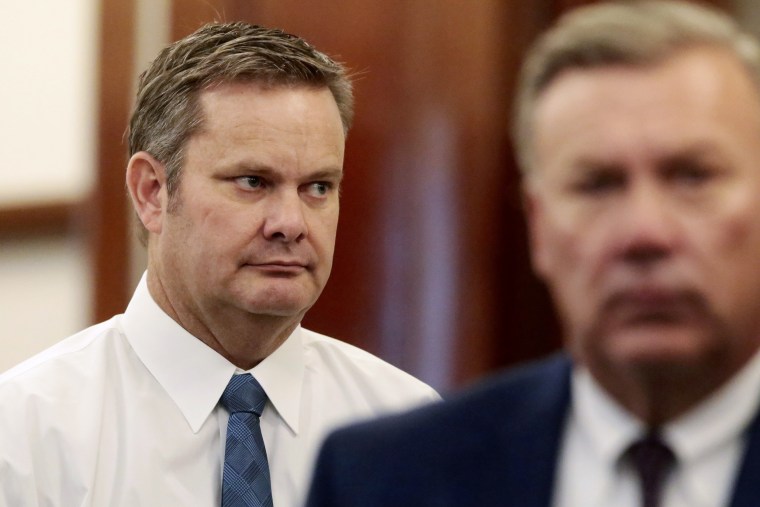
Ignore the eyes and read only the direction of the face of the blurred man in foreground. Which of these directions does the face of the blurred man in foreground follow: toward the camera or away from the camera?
toward the camera

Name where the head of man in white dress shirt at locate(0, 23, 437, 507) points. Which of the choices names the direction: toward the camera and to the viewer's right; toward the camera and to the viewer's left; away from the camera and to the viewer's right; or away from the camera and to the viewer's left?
toward the camera and to the viewer's right

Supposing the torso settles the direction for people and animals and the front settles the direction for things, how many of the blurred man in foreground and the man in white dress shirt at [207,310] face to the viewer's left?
0

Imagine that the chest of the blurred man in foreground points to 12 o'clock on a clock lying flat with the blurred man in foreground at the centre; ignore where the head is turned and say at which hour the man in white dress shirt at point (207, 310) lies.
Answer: The man in white dress shirt is roughly at 5 o'clock from the blurred man in foreground.

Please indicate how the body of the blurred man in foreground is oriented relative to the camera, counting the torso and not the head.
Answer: toward the camera

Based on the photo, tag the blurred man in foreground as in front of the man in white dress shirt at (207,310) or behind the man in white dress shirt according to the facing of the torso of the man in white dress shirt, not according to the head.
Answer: in front

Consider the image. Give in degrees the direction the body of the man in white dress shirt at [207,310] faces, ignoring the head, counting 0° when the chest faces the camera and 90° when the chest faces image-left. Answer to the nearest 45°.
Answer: approximately 315°
